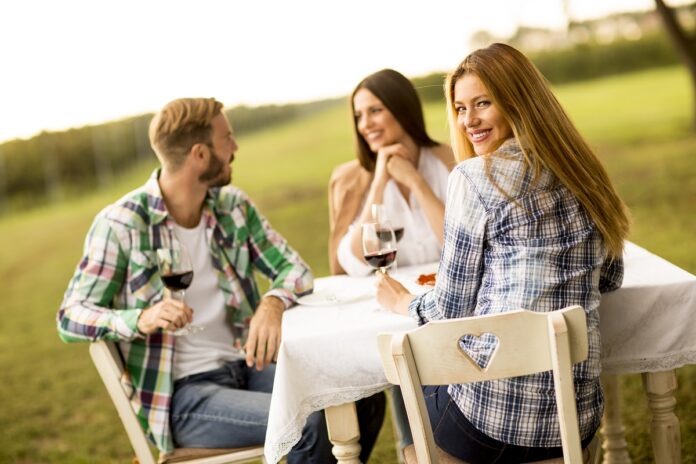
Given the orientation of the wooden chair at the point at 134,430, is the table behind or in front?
in front

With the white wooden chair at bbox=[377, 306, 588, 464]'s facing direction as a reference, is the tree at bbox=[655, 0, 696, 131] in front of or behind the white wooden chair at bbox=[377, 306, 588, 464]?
in front

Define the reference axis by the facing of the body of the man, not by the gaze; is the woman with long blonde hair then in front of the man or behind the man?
in front

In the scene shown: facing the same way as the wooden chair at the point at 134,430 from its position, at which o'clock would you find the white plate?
The white plate is roughly at 12 o'clock from the wooden chair.

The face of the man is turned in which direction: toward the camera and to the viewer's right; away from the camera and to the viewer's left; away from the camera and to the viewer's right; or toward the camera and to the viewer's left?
away from the camera and to the viewer's right

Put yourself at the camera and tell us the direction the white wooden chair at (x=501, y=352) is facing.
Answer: facing away from the viewer

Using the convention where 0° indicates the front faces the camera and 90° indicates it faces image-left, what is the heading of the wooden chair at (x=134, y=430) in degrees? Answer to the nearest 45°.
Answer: approximately 270°

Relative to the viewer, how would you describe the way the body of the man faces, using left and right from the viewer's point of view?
facing the viewer and to the right of the viewer

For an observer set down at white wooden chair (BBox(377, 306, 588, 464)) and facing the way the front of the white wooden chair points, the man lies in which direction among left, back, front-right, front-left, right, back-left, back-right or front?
front-left

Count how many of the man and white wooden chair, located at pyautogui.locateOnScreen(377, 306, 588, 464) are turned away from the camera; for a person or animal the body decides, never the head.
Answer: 1
